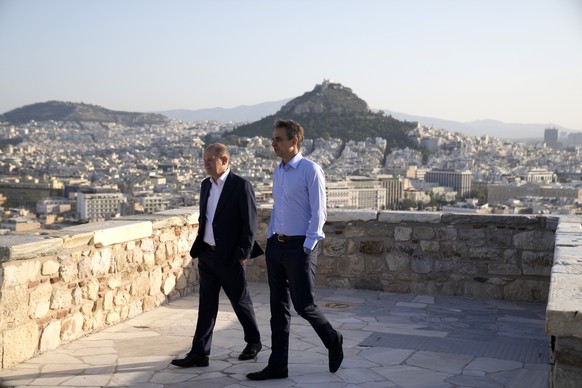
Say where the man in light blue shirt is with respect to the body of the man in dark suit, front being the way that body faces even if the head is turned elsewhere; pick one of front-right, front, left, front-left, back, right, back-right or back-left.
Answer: left

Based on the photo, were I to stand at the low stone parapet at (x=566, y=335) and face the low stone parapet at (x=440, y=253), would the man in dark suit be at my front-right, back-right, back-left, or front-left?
front-left

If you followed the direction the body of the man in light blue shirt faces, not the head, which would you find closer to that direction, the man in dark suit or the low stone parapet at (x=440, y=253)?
the man in dark suit

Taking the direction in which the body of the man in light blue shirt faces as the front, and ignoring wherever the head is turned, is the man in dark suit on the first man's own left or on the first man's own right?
on the first man's own right

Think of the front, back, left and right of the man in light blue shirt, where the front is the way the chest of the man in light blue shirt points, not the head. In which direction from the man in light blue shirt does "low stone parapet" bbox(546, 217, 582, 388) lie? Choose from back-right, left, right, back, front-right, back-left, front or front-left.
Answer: left

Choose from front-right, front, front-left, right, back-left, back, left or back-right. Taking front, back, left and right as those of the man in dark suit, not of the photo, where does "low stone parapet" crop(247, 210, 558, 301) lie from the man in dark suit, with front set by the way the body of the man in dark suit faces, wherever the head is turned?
back

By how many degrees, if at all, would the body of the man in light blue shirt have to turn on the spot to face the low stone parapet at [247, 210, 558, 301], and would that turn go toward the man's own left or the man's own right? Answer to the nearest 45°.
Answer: approximately 180°

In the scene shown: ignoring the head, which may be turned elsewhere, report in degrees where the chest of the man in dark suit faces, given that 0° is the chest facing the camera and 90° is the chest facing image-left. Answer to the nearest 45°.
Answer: approximately 45°

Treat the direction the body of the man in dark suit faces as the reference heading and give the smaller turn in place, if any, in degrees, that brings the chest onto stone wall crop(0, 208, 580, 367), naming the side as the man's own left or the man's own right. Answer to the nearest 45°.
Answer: approximately 180°

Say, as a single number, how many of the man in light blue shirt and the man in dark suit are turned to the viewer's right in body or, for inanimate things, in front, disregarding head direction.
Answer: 0

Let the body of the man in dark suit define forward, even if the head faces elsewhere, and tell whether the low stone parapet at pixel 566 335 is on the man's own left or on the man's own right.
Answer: on the man's own left
